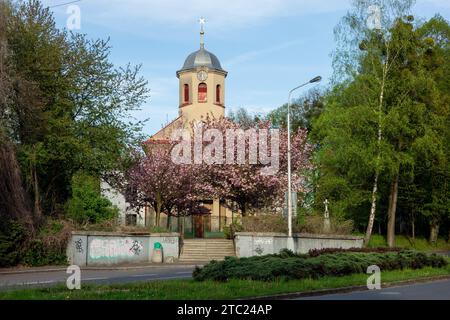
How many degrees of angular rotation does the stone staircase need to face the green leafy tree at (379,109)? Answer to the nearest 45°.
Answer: approximately 90° to its left

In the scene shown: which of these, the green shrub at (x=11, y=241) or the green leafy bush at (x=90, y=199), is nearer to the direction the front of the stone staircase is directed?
the green shrub

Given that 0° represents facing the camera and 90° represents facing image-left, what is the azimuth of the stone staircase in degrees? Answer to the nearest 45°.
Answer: approximately 0°

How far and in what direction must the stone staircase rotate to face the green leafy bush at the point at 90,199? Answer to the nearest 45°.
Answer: approximately 90° to its right
